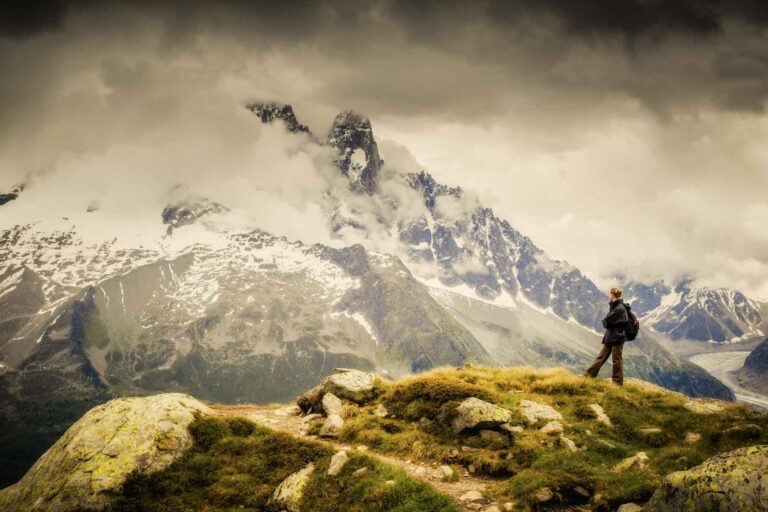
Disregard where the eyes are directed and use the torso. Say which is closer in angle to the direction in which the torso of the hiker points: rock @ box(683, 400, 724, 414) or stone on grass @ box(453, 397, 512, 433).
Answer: the stone on grass

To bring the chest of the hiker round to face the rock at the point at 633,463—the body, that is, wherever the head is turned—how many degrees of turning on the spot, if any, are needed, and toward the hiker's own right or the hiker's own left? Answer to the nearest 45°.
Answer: approximately 90° to the hiker's own left

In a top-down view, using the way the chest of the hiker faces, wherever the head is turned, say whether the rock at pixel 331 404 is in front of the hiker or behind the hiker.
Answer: in front

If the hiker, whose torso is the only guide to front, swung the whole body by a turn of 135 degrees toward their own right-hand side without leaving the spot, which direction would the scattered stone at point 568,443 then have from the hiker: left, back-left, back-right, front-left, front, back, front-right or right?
back-right

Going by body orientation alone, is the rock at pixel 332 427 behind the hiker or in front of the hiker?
in front

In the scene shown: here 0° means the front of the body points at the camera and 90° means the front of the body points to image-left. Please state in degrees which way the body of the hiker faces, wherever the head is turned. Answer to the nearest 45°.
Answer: approximately 90°

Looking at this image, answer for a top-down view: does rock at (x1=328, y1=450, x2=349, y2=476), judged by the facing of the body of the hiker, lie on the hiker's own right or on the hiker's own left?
on the hiker's own left

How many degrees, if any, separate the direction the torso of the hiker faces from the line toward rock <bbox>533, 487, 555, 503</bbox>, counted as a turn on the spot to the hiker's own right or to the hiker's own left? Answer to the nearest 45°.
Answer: approximately 90° to the hiker's own left

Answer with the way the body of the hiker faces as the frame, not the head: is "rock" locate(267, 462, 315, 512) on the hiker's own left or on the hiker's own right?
on the hiker's own left

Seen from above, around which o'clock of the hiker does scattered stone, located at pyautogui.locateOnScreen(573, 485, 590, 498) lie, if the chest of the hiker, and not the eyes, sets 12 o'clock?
The scattered stone is roughly at 9 o'clock from the hiker.
